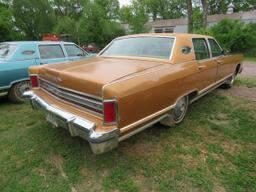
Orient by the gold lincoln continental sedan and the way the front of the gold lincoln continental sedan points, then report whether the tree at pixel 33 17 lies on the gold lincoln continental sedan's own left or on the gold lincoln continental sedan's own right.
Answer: on the gold lincoln continental sedan's own left

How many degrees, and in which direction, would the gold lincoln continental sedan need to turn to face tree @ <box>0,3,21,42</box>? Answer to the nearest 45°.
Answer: approximately 90° to its left

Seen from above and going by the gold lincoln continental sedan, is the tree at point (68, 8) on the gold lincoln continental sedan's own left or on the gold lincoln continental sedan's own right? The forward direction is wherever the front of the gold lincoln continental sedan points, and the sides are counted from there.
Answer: on the gold lincoln continental sedan's own left

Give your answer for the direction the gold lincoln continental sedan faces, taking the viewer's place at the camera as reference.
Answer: facing away from the viewer and to the right of the viewer

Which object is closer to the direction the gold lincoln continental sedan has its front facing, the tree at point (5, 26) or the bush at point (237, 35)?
the bush

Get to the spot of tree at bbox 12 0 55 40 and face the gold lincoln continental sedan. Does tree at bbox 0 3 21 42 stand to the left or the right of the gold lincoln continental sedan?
right

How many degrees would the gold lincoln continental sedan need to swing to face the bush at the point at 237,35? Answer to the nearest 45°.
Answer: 0° — it already faces it

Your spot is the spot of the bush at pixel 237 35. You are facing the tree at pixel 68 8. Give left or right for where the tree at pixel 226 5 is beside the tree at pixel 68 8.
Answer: right

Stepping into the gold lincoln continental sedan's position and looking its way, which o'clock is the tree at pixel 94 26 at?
The tree is roughly at 10 o'clock from the gold lincoln continental sedan.
